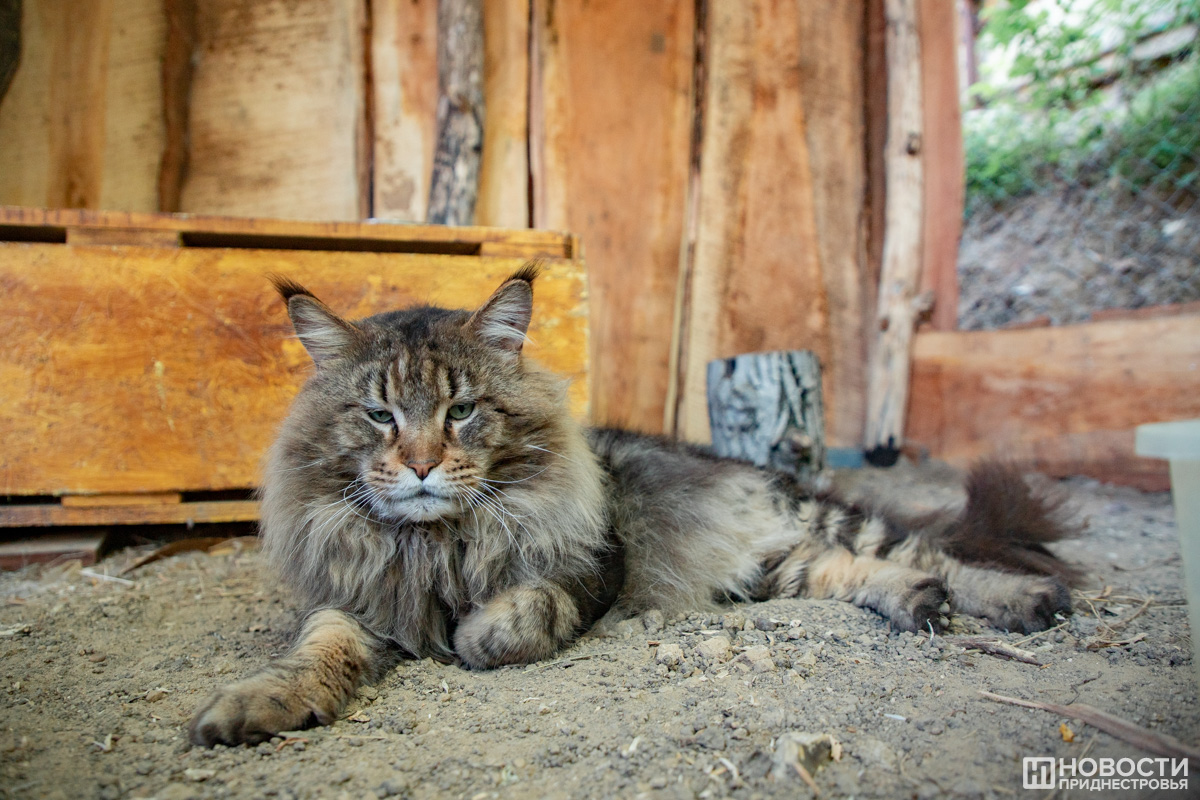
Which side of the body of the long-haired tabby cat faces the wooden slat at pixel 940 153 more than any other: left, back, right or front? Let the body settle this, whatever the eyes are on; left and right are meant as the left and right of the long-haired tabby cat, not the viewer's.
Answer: back

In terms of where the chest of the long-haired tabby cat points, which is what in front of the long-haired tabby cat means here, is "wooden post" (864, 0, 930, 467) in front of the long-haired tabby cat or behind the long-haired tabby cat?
behind

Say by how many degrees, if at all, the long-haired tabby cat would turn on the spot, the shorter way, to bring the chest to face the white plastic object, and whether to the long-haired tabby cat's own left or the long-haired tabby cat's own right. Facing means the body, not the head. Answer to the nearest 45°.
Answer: approximately 90° to the long-haired tabby cat's own left

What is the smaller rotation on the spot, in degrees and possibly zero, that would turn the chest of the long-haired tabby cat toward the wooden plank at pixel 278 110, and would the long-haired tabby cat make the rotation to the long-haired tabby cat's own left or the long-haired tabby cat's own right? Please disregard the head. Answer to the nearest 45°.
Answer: approximately 90° to the long-haired tabby cat's own right

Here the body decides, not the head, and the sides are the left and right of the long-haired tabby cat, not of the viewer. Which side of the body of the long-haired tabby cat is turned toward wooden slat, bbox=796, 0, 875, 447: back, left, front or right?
back

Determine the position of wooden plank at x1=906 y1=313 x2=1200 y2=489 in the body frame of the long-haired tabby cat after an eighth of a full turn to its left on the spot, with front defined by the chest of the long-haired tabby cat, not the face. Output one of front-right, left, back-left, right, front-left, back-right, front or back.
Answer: back-left

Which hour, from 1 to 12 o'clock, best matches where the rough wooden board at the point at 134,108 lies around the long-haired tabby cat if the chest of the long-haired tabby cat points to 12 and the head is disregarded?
The rough wooden board is roughly at 3 o'clock from the long-haired tabby cat.

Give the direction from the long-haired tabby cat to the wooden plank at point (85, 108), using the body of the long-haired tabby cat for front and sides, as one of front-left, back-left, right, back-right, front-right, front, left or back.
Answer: right

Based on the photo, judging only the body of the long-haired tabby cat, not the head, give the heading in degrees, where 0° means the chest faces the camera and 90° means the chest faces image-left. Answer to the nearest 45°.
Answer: approximately 45°
